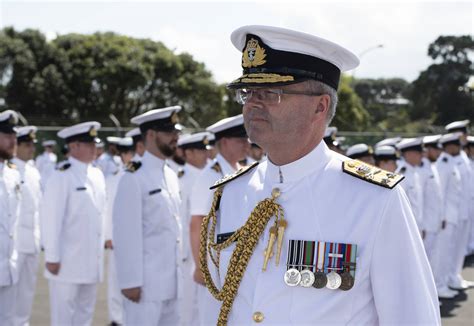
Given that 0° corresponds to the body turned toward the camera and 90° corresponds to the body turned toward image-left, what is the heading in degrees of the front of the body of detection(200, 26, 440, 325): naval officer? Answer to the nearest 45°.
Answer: approximately 45°

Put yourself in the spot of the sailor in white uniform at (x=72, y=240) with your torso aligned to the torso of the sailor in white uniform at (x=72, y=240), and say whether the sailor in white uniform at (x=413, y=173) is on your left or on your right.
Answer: on your left

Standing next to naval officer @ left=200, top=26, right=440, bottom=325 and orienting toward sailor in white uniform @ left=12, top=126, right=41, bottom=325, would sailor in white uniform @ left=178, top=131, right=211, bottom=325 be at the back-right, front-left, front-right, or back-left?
front-right

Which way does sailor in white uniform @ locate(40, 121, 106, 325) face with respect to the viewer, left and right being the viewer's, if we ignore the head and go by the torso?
facing the viewer and to the right of the viewer

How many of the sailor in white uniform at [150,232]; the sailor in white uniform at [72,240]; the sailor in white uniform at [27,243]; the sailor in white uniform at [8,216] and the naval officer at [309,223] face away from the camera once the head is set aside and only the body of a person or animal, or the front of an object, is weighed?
0

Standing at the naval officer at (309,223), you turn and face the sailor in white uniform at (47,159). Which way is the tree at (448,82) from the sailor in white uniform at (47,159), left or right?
right

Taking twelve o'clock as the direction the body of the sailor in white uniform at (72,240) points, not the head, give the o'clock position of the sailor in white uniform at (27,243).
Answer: the sailor in white uniform at (27,243) is roughly at 7 o'clock from the sailor in white uniform at (72,240).

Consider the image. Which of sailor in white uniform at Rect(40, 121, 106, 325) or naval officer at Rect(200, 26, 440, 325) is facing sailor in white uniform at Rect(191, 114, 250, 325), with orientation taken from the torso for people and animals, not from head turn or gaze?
sailor in white uniform at Rect(40, 121, 106, 325)

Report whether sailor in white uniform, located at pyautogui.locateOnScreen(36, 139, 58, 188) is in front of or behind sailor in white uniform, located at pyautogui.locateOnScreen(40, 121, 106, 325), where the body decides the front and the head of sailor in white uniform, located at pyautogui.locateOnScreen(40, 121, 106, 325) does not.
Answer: behind

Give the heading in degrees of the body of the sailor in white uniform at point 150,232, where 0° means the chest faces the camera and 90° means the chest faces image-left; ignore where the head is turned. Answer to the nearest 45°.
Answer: approximately 315°

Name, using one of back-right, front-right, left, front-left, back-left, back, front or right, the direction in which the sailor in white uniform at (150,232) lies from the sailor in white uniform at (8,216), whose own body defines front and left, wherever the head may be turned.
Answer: front

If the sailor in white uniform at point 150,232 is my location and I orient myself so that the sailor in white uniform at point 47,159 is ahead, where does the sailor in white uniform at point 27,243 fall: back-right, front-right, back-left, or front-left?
front-left

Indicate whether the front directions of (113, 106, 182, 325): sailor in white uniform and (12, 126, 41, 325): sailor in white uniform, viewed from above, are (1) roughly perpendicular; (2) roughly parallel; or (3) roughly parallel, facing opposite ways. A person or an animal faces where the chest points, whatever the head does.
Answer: roughly parallel

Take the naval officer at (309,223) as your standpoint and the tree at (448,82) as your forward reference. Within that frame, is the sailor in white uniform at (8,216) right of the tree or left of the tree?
left

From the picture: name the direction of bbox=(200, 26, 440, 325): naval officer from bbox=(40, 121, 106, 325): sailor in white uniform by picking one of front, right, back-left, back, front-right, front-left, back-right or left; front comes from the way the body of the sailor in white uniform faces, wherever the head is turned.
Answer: front-right

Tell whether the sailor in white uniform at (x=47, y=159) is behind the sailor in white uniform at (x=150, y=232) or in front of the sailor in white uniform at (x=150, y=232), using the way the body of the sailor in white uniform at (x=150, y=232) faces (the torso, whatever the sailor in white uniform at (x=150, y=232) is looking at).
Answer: behind

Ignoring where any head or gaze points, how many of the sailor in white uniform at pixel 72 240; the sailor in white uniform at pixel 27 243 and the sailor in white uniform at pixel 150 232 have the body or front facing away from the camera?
0

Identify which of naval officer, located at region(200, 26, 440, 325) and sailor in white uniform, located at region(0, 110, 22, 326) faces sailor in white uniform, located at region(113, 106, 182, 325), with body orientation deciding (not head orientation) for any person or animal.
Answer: sailor in white uniform, located at region(0, 110, 22, 326)

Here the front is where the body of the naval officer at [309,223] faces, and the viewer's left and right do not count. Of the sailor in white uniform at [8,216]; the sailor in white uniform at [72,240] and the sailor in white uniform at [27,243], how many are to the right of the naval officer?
3

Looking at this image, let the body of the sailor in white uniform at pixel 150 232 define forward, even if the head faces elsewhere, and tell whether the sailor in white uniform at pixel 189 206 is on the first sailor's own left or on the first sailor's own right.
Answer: on the first sailor's own left
